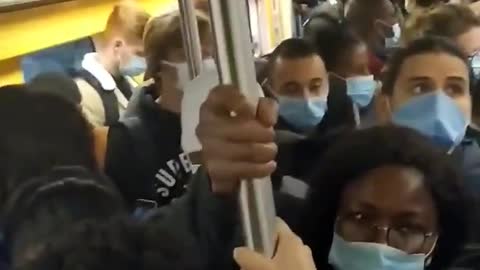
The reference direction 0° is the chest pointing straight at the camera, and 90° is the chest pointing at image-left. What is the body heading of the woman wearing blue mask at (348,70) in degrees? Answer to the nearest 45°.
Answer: approximately 315°

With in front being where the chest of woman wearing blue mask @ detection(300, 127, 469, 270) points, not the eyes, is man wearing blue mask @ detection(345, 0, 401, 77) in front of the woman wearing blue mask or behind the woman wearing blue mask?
behind

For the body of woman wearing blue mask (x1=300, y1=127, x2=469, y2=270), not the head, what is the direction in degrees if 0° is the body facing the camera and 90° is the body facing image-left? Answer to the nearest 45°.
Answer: approximately 0°

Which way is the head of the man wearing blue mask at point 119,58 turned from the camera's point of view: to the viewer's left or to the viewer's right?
to the viewer's right

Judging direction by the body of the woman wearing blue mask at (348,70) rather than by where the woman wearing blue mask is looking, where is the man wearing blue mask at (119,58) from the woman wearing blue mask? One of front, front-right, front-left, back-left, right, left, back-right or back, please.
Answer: back-right
